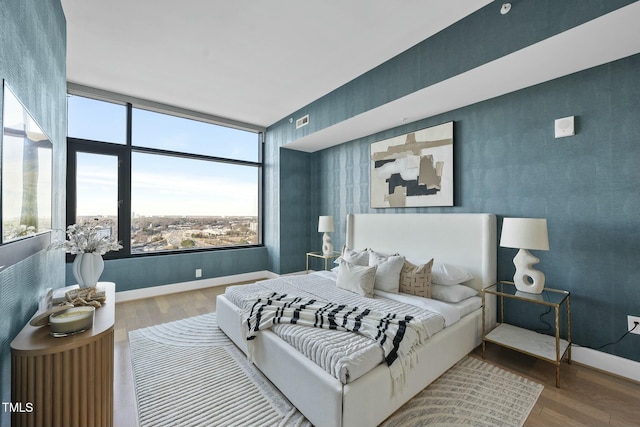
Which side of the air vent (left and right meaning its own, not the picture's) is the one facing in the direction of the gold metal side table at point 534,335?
left

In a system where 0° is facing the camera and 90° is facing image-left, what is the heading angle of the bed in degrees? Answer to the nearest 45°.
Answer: approximately 45°

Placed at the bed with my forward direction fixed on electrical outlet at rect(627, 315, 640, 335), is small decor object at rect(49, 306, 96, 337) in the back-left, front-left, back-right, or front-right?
back-right

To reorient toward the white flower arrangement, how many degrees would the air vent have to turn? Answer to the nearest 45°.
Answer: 0° — it already faces it

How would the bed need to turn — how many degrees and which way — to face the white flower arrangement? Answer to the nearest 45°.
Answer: approximately 45° to its right
